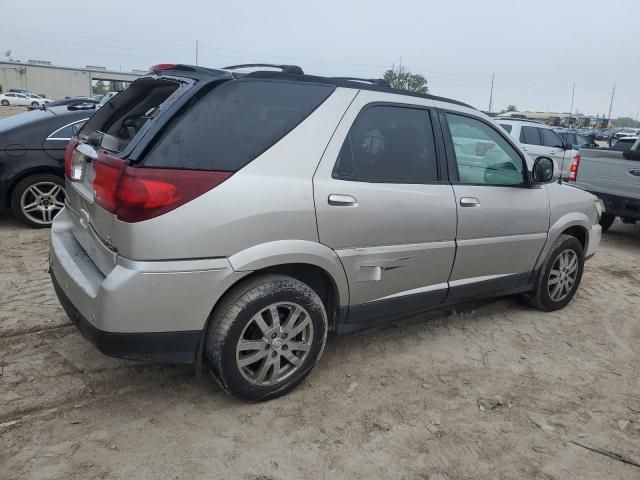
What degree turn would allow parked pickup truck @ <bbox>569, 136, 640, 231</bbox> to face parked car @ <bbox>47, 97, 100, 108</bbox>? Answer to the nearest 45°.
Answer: approximately 135° to its left

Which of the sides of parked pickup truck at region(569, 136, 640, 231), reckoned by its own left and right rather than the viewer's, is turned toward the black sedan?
back

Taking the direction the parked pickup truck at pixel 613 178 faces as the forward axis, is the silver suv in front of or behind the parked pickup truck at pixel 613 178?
behind

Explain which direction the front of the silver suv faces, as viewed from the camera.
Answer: facing away from the viewer and to the right of the viewer

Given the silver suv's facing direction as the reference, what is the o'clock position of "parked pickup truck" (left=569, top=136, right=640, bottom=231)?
The parked pickup truck is roughly at 12 o'clock from the silver suv.

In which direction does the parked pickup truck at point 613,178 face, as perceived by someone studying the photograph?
facing away from the viewer and to the right of the viewer

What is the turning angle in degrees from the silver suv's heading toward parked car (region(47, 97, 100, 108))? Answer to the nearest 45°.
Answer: approximately 90° to its left
